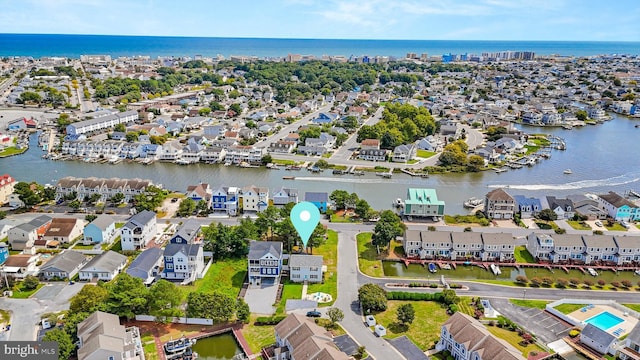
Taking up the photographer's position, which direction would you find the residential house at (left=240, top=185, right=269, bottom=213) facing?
facing the viewer

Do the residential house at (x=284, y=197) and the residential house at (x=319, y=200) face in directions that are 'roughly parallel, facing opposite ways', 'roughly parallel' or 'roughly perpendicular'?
roughly parallel

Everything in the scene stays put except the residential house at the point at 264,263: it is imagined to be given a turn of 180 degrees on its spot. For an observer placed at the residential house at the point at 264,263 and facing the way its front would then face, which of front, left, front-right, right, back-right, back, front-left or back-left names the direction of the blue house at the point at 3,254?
left

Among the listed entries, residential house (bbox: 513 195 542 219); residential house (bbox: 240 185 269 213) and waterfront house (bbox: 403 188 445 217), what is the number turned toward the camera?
3

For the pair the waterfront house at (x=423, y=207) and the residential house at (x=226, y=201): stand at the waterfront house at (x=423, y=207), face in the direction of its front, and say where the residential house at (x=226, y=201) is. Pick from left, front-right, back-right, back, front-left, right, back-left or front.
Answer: right

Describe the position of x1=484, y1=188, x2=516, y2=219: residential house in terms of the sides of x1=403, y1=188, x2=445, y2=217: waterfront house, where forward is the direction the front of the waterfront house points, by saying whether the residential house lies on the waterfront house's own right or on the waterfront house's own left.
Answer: on the waterfront house's own left

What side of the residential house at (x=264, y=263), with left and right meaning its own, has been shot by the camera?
front

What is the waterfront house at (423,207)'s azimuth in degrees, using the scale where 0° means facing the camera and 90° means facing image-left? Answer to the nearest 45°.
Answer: approximately 0°

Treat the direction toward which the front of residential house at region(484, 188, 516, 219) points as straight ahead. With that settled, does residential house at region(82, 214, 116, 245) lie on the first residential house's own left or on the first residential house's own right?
on the first residential house's own right

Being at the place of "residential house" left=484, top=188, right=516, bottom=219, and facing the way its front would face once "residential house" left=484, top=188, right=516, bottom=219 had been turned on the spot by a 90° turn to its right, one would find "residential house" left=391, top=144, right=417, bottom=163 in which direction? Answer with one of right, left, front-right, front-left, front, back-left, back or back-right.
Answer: front-right

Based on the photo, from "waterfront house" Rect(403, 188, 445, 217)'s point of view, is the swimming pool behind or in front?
in front

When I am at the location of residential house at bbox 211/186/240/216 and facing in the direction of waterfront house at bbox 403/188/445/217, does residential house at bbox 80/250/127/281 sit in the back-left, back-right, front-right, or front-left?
back-right

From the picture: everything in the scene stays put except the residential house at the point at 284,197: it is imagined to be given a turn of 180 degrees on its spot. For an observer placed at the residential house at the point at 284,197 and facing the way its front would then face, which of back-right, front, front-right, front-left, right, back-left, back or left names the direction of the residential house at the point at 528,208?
right

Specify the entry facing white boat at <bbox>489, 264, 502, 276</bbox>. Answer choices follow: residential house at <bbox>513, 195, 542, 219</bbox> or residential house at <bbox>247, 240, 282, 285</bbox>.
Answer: residential house at <bbox>513, 195, 542, 219</bbox>

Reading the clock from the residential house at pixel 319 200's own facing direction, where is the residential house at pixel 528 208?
the residential house at pixel 528 208 is roughly at 9 o'clock from the residential house at pixel 319 200.

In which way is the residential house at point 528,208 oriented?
toward the camera

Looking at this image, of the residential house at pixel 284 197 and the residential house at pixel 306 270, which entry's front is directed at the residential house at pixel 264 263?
the residential house at pixel 284 197
